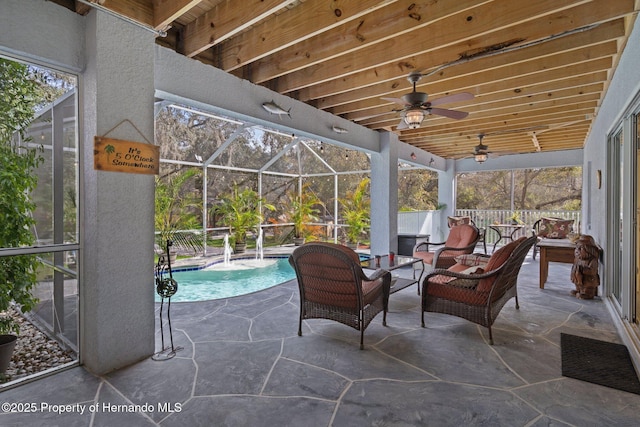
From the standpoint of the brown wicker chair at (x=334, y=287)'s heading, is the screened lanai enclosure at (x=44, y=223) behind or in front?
behind

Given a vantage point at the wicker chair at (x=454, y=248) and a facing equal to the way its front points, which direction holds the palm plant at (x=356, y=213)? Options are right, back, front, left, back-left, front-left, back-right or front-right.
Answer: right

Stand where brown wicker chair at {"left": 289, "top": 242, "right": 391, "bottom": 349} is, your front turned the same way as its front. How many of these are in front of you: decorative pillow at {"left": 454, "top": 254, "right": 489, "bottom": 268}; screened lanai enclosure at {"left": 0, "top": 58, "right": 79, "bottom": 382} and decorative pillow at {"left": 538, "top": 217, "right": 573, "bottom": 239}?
2

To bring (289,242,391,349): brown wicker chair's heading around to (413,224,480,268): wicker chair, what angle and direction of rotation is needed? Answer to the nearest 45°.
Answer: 0° — it already faces it

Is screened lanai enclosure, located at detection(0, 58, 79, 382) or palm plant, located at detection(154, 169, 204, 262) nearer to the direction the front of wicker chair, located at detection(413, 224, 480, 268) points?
the screened lanai enclosure

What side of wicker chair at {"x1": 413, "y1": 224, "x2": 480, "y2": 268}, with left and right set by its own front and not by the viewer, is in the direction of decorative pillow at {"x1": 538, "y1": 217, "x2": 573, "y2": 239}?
back

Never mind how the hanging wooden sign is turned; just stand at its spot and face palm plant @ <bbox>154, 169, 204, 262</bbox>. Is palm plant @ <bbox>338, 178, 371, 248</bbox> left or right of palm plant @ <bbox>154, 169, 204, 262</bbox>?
right

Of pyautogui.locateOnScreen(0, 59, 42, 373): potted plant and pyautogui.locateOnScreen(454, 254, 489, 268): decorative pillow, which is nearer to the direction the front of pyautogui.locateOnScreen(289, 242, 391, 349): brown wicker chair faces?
the decorative pillow

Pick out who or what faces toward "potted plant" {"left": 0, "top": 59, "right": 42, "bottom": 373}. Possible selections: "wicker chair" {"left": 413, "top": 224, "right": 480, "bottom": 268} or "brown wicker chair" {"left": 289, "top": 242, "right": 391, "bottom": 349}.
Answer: the wicker chair

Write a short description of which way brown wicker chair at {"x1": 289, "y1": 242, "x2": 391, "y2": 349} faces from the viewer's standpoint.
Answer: facing away from the viewer and to the right of the viewer

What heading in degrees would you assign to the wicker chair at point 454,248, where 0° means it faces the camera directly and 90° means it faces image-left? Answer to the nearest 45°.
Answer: approximately 45°

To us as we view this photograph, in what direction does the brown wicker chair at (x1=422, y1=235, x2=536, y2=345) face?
facing away from the viewer and to the left of the viewer
